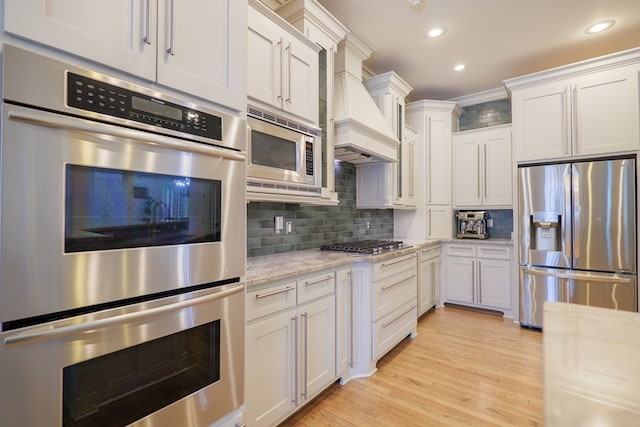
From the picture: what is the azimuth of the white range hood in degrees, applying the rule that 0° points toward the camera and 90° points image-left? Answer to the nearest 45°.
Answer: approximately 315°

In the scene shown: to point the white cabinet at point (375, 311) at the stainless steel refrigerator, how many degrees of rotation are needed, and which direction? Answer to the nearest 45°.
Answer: approximately 90° to its left

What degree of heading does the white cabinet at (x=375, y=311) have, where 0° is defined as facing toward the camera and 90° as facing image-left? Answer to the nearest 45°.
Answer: approximately 315°

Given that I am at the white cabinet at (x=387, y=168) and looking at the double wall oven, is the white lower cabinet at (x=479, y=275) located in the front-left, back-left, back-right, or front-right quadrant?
back-left

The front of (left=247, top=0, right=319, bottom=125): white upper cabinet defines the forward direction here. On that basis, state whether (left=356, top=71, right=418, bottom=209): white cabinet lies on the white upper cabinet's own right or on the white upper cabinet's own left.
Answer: on the white upper cabinet's own left

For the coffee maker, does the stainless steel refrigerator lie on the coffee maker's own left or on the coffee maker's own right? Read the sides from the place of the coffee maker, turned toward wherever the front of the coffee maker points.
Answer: on the coffee maker's own left
